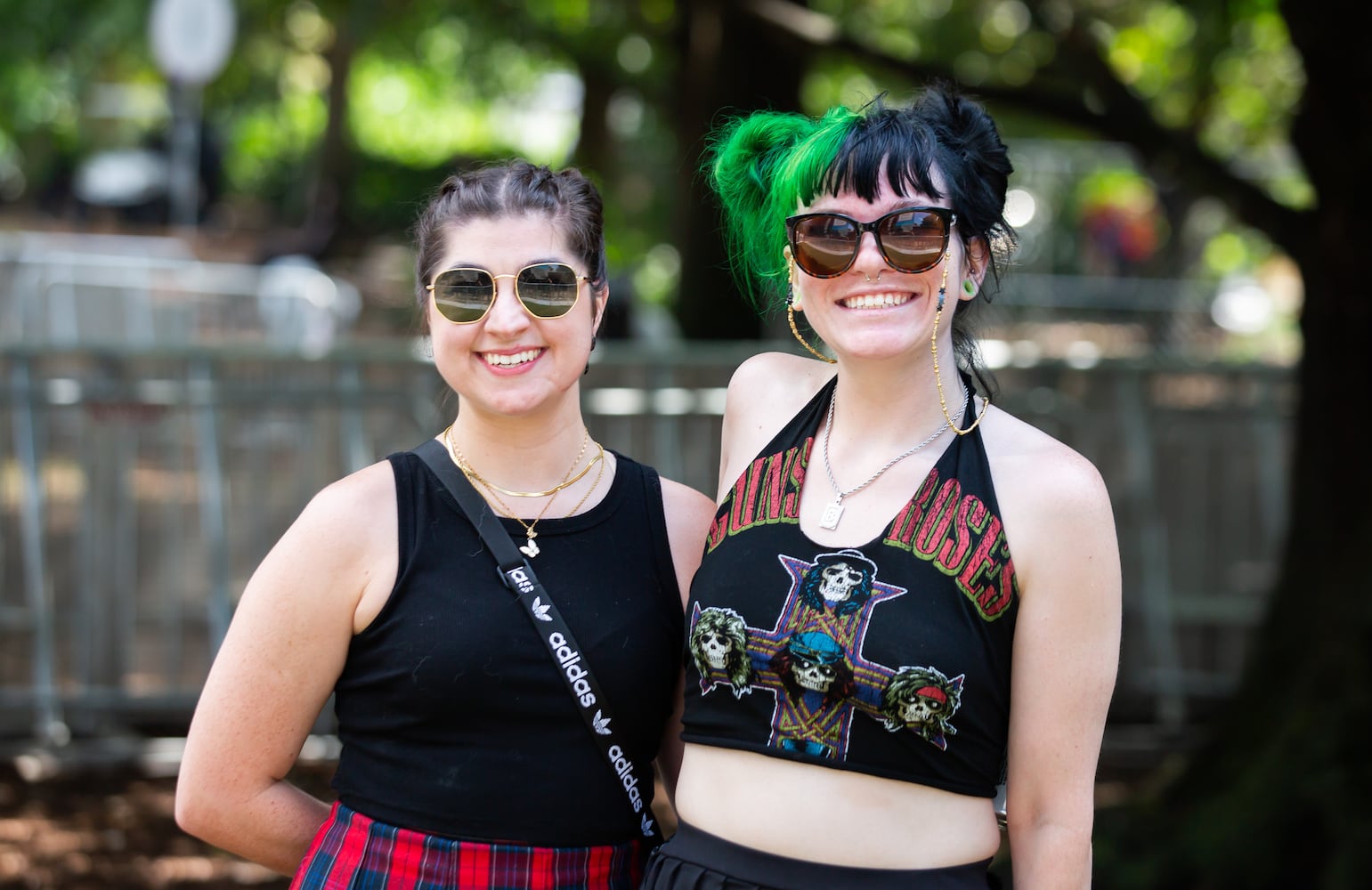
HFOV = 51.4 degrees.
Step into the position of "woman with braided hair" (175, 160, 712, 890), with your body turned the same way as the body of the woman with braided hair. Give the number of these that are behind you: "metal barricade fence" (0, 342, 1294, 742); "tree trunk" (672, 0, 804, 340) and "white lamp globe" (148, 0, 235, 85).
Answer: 3

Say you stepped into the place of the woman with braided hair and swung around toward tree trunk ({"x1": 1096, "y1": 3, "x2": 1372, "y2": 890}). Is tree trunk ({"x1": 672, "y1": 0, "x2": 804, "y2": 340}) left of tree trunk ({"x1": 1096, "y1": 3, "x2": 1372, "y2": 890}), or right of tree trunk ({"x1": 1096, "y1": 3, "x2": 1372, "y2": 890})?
left

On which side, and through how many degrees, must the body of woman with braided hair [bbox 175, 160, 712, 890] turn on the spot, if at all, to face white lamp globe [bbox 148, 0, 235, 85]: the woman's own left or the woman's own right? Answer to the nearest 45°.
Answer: approximately 180°

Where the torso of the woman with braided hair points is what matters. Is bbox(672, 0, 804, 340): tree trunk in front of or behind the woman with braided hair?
behind

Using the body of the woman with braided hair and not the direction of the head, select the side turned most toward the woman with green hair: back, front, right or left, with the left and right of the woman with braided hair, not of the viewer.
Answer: left

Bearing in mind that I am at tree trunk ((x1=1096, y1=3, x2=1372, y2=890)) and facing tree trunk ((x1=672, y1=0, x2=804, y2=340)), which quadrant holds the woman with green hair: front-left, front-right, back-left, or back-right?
back-left

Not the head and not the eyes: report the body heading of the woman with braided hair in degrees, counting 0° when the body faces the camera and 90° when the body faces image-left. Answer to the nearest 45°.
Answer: approximately 0°

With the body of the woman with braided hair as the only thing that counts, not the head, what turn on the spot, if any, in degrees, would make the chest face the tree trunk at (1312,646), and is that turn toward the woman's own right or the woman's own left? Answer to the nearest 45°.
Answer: approximately 135° to the woman's own left

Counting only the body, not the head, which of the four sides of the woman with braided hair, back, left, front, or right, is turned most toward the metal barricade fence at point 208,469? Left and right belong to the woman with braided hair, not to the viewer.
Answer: back
